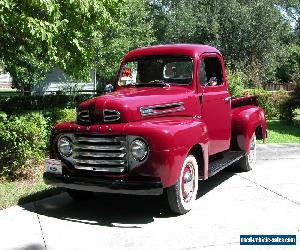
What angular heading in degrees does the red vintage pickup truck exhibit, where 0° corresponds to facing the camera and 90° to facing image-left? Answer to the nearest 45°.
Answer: approximately 45°

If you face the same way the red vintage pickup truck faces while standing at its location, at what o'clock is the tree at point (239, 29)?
The tree is roughly at 5 o'clock from the red vintage pickup truck.

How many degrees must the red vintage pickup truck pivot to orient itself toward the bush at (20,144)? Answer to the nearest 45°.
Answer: approximately 90° to its right

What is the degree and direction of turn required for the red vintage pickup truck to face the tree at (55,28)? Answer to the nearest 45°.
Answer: approximately 90° to its right

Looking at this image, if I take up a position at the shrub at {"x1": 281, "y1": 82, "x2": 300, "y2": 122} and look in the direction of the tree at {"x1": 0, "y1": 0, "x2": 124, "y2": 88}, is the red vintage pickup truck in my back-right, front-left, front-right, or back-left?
front-left

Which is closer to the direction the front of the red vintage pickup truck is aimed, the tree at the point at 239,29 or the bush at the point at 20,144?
the bush

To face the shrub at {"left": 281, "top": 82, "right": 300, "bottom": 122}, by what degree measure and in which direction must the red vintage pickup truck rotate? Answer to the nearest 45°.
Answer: approximately 180°

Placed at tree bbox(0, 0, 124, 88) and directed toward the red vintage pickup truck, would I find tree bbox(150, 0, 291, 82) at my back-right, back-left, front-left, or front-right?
back-left

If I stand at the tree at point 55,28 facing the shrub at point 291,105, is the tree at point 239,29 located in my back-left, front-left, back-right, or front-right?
front-left

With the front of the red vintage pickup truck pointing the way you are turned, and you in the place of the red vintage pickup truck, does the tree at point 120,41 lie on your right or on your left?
on your right

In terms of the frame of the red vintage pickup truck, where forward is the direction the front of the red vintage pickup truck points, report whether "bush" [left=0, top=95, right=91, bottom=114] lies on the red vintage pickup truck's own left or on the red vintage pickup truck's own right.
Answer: on the red vintage pickup truck's own right

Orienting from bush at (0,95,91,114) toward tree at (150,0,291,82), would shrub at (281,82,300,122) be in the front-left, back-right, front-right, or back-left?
front-right
